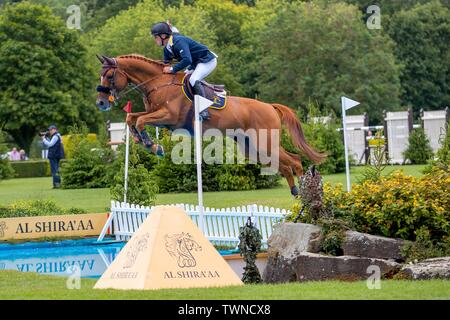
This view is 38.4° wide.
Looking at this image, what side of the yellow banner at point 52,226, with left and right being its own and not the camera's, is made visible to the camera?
front

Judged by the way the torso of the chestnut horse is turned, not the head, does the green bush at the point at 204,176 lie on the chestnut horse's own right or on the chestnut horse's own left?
on the chestnut horse's own right

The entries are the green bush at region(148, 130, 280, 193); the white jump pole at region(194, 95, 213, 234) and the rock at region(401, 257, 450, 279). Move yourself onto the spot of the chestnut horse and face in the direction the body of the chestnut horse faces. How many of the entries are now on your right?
1

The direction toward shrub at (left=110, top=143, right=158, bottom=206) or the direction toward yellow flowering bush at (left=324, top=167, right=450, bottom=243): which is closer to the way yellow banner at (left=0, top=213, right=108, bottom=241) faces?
the yellow flowering bush

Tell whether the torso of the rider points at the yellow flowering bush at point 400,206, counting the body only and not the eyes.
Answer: no

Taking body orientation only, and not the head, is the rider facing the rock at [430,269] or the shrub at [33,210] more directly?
the shrub

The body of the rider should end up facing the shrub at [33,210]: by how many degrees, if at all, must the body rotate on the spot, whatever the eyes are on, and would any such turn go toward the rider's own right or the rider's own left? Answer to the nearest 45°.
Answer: approximately 45° to the rider's own right

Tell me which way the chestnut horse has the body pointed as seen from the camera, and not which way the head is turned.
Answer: to the viewer's left

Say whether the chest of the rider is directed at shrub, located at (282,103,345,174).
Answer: no

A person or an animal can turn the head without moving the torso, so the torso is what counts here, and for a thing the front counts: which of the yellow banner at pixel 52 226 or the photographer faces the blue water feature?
the yellow banner

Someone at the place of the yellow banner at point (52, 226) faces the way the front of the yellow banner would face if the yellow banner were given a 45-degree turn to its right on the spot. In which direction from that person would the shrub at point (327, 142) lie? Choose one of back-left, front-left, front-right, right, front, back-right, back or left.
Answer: back

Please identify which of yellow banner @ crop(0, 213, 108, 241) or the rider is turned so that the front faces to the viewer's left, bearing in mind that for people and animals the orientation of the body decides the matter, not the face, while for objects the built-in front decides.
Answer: the rider

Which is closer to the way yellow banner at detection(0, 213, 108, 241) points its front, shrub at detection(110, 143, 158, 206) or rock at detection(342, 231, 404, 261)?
the rock

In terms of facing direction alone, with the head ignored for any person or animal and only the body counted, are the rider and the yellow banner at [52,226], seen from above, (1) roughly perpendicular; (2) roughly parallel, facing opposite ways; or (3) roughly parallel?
roughly perpendicular
